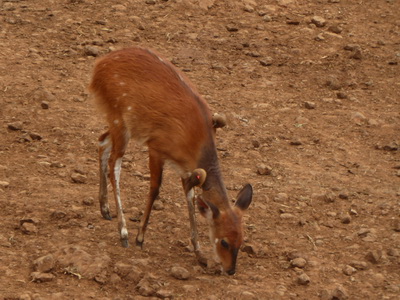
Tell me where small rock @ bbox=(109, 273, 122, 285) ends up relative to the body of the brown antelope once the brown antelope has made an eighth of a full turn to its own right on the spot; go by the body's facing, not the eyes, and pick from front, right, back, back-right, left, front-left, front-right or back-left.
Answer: front

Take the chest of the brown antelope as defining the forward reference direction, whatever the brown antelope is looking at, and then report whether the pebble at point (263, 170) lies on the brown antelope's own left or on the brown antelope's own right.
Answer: on the brown antelope's own left

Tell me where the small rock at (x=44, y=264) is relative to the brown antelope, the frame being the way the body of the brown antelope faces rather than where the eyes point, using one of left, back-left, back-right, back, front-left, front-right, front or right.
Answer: right

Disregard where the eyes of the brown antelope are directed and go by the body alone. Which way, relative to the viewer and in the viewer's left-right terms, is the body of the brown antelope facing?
facing the viewer and to the right of the viewer

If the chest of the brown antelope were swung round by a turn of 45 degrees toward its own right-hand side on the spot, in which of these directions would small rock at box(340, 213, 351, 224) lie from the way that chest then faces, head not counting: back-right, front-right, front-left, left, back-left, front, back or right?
left

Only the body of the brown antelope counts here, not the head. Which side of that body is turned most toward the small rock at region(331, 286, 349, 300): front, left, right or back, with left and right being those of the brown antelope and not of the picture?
front

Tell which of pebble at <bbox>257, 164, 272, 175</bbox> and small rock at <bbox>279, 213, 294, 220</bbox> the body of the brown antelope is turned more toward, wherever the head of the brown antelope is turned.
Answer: the small rock

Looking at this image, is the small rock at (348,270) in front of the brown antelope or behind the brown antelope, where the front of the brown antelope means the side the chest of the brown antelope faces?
in front

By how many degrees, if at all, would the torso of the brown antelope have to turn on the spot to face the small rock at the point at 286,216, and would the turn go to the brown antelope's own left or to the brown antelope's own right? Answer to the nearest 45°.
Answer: approximately 45° to the brown antelope's own left

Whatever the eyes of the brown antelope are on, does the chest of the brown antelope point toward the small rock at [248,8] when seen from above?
no

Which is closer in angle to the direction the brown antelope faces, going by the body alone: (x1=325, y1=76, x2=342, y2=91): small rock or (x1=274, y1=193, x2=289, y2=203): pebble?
the pebble

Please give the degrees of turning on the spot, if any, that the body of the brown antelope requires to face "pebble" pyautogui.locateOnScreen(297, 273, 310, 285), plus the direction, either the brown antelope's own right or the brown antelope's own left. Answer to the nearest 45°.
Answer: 0° — it already faces it

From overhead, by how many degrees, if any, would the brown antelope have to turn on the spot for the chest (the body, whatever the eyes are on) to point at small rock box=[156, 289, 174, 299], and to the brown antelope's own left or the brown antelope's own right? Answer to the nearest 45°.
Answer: approximately 45° to the brown antelope's own right

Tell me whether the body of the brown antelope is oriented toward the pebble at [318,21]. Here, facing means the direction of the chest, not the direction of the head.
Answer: no
